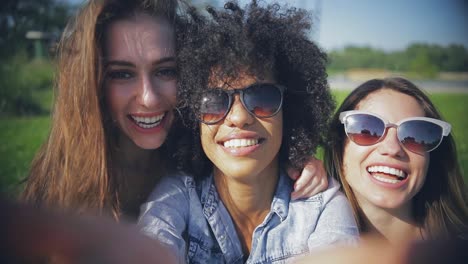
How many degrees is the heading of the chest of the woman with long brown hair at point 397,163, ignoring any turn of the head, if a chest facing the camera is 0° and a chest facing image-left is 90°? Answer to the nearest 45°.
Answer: approximately 0°

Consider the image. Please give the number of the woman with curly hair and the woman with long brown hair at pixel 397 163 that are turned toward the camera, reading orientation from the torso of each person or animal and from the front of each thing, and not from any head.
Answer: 2

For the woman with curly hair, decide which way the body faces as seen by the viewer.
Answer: toward the camera

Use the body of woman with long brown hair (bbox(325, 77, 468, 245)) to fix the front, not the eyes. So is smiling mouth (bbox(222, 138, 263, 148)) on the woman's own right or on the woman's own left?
on the woman's own right

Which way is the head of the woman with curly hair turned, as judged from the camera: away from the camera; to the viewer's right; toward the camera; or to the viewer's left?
toward the camera

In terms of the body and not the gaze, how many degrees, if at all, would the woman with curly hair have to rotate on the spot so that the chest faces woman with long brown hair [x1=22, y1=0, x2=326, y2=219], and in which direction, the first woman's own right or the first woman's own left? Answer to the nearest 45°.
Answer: approximately 90° to the first woman's own right

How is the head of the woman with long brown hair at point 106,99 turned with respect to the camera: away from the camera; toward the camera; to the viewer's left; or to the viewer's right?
toward the camera

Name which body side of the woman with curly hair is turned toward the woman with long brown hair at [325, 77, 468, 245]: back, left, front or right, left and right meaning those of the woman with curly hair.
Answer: left

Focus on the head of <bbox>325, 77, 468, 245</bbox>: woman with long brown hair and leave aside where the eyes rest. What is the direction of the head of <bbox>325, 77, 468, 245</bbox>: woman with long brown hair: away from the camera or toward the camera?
toward the camera

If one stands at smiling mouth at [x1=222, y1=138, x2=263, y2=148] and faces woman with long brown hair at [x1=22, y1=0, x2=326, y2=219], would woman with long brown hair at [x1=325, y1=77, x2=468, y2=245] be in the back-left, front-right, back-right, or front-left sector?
back-right

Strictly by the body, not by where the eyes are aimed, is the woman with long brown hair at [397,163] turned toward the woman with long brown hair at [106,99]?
no

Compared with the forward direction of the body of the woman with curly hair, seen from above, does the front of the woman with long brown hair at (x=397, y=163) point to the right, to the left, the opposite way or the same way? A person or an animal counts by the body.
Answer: the same way
